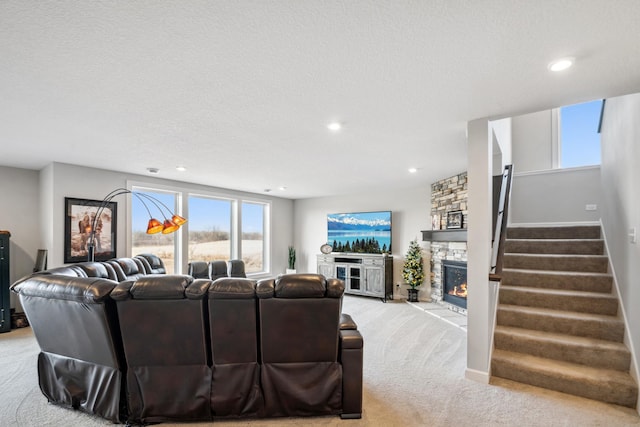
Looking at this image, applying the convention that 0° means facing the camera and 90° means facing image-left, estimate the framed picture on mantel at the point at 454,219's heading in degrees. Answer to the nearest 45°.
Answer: approximately 45°

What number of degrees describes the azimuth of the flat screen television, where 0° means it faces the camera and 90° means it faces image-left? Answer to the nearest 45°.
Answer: approximately 45°

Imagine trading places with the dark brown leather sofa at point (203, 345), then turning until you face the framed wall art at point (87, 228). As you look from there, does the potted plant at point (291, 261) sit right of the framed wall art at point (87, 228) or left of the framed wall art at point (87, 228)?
right

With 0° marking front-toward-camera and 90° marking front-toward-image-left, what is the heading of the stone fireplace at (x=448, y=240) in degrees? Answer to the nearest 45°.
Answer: approximately 45°

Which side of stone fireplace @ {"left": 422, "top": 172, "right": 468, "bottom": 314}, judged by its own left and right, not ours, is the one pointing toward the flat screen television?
right
